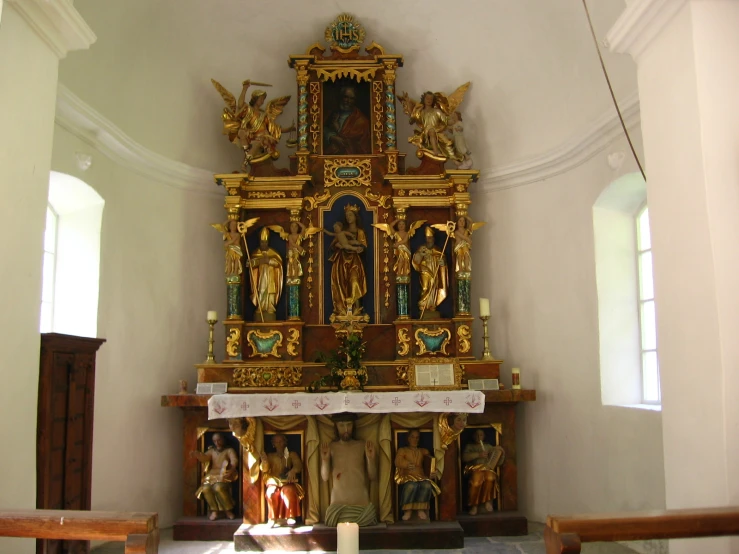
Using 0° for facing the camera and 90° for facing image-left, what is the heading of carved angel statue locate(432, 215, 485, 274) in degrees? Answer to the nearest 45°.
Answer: approximately 0°

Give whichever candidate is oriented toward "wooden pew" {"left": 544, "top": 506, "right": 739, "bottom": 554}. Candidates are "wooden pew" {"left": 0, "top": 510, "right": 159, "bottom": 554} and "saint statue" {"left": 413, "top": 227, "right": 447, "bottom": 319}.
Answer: the saint statue

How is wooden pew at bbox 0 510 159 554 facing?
away from the camera

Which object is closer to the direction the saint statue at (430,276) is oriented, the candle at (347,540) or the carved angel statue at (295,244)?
the candle

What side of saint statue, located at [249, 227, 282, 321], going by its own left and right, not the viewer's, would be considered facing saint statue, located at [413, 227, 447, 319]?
left

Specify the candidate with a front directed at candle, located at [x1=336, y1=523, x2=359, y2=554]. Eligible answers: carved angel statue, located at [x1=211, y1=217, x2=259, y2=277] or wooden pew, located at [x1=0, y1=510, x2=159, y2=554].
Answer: the carved angel statue

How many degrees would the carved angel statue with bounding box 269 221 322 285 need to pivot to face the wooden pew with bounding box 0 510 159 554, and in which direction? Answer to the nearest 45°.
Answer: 0° — it already faces it

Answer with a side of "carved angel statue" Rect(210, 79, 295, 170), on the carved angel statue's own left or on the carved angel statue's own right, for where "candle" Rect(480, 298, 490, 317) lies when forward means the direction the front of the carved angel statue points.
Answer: on the carved angel statue's own left

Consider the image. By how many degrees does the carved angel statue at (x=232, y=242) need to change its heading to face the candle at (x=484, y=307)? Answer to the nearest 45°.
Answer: approximately 90° to its left

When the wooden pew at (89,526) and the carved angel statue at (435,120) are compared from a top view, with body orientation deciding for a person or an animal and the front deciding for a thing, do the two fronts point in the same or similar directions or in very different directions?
very different directions
